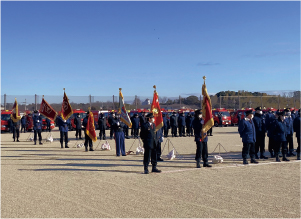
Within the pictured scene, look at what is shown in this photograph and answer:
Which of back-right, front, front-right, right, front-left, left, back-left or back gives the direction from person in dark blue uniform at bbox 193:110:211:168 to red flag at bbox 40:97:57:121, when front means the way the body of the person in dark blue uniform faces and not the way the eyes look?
back

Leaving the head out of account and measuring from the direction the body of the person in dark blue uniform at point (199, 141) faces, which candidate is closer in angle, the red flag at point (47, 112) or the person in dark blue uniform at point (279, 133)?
the person in dark blue uniform

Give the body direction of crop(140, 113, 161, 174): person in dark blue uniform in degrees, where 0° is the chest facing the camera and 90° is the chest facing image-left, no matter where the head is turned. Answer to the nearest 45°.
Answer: approximately 315°

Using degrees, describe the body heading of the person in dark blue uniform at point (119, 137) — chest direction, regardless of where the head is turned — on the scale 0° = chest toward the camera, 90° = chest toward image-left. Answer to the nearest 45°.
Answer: approximately 315°

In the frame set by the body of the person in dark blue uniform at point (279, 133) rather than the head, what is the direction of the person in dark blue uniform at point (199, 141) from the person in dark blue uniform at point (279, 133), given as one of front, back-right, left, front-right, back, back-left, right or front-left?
right

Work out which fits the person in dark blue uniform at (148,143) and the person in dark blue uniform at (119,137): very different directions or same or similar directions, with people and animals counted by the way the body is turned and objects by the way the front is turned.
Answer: same or similar directions

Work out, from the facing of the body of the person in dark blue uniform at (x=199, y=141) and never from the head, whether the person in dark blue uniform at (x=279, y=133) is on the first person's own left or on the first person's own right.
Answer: on the first person's own left

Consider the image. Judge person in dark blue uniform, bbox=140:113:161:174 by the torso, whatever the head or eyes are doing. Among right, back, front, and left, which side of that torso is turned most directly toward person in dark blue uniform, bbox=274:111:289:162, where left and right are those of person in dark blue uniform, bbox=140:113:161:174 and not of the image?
left

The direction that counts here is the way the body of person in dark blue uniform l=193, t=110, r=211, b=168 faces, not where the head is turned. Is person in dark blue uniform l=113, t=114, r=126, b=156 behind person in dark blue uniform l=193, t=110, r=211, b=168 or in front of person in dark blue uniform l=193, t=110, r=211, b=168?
behind
